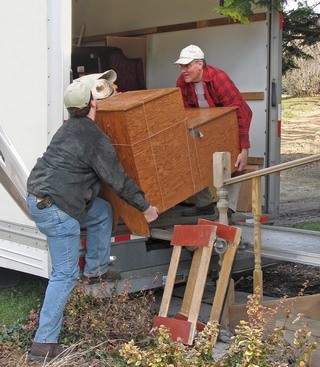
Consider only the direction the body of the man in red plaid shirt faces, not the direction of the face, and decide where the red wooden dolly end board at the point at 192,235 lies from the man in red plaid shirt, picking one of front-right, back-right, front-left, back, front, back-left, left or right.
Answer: front-left

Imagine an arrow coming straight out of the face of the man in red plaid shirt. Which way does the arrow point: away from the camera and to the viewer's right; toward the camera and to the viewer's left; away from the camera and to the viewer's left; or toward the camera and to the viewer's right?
toward the camera and to the viewer's left

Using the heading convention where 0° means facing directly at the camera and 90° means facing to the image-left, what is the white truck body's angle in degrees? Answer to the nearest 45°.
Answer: approximately 135°

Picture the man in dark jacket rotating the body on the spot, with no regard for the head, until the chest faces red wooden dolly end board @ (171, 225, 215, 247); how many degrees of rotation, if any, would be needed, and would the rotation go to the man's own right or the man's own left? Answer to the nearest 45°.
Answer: approximately 45° to the man's own right

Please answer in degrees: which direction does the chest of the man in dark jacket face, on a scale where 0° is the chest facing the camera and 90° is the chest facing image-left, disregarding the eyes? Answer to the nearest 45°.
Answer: approximately 225°

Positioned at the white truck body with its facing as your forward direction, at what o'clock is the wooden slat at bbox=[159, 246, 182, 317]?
The wooden slat is roughly at 7 o'clock from the white truck body.

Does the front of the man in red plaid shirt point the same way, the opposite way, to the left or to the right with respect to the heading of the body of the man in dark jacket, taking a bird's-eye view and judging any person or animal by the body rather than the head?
the opposite way

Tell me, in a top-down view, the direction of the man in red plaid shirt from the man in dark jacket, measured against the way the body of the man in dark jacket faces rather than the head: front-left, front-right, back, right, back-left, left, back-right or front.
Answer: front

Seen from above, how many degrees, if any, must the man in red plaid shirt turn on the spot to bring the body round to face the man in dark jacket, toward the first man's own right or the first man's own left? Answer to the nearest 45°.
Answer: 0° — they already face them

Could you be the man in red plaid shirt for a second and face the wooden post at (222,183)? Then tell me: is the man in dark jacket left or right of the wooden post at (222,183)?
right

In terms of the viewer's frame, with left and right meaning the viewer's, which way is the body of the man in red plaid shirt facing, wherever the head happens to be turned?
facing the viewer and to the left of the viewer

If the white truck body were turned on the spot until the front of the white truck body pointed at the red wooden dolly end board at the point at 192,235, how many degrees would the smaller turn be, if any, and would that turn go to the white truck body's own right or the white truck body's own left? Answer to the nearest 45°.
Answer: approximately 180°

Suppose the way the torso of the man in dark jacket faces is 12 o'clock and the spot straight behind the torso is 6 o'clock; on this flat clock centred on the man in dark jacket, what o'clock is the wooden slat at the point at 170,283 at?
The wooden slat is roughly at 1 o'clock from the man in dark jacket.

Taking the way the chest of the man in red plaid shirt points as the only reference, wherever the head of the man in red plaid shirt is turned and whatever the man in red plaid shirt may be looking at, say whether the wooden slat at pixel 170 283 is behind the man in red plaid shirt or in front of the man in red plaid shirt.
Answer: in front

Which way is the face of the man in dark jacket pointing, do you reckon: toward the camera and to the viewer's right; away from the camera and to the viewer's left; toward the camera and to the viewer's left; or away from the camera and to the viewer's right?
away from the camera and to the viewer's right
